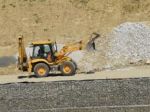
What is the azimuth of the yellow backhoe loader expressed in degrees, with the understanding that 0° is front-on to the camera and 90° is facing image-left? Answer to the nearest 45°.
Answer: approximately 270°
